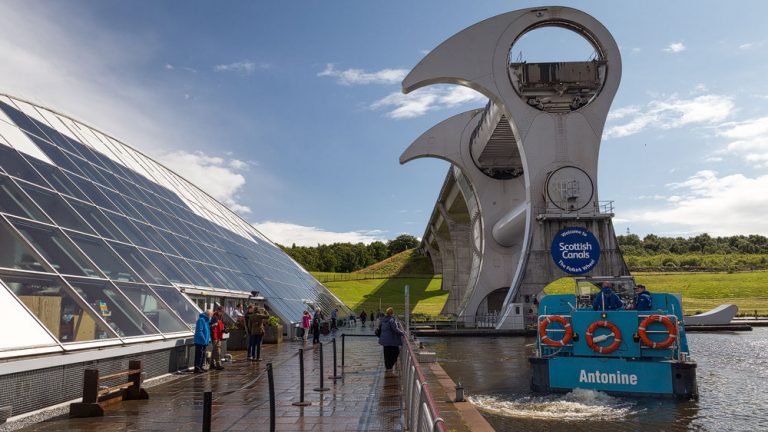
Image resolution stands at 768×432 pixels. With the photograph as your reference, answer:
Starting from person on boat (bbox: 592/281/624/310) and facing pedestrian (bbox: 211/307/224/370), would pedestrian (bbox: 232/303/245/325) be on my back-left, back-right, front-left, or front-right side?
front-right

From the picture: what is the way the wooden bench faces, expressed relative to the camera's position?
facing the viewer and to the right of the viewer

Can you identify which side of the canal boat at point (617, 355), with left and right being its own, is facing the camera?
back

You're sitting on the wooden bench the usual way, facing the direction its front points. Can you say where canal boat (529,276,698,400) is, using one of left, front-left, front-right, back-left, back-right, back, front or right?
front-left

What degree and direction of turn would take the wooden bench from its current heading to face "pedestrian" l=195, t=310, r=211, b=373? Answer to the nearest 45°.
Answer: approximately 90° to its left

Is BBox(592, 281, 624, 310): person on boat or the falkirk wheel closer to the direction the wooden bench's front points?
the person on boat

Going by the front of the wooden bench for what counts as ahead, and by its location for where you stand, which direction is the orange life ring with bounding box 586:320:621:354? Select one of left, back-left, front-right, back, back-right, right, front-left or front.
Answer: front-left

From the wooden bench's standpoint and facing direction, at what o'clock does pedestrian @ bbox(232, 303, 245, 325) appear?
The pedestrian is roughly at 8 o'clock from the wooden bench.
